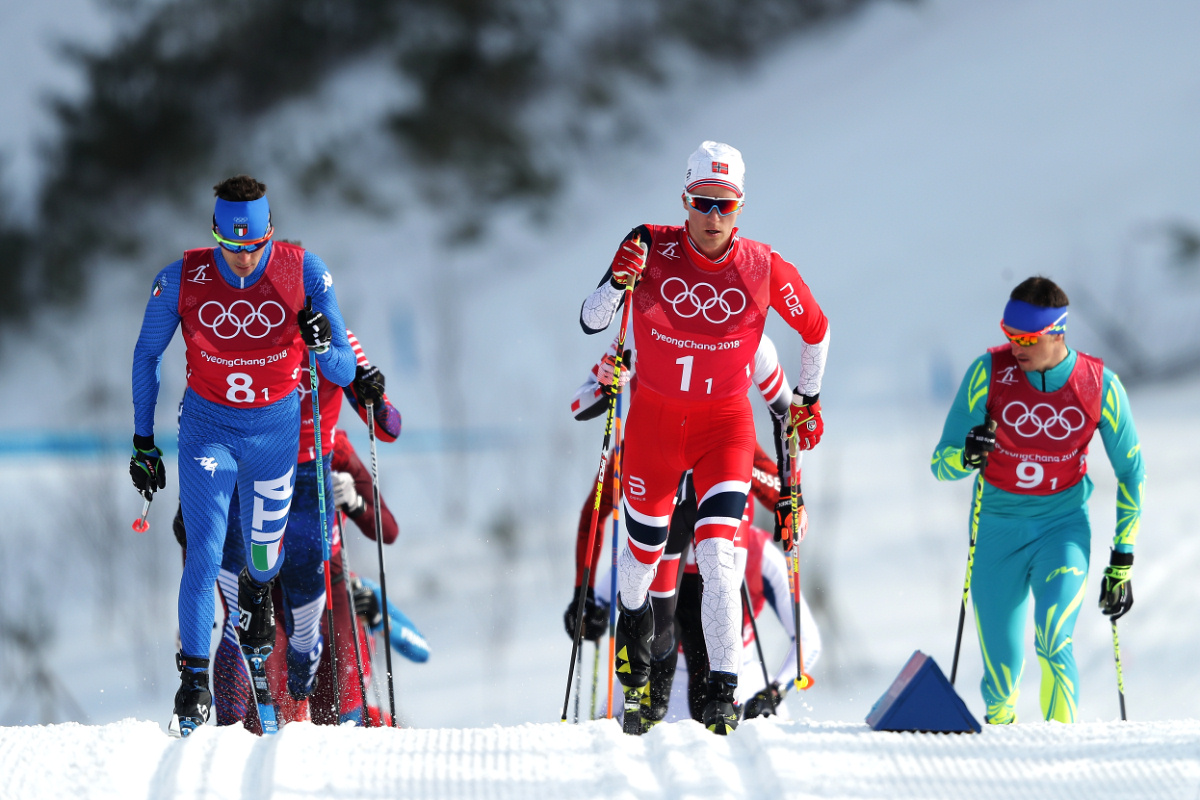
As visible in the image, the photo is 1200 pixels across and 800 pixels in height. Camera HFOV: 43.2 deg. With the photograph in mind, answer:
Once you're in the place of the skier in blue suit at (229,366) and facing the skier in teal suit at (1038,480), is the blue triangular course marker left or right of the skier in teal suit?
right

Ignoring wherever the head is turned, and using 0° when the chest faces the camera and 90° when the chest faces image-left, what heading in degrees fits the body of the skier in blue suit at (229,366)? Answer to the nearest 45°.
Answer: approximately 0°

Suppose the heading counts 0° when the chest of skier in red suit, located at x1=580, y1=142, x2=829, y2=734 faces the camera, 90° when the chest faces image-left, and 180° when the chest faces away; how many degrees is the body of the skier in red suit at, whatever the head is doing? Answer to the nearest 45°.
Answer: approximately 0°

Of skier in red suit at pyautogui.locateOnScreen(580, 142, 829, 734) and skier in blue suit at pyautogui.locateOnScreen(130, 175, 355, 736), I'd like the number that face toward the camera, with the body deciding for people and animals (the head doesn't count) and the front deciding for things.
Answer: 2

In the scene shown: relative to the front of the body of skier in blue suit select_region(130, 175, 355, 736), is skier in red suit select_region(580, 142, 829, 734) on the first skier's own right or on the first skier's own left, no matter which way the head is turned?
on the first skier's own left

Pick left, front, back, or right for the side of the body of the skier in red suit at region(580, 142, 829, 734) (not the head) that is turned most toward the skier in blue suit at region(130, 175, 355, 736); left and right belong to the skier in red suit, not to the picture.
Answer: right

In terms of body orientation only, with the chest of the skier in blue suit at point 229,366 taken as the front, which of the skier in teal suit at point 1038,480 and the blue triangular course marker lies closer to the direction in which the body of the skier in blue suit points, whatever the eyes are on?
the blue triangular course marker

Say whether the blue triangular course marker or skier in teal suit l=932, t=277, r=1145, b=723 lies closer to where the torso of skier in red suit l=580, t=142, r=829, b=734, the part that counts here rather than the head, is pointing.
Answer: the blue triangular course marker

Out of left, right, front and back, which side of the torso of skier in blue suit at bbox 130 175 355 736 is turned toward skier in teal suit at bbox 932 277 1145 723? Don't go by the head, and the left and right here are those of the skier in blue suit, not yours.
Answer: left

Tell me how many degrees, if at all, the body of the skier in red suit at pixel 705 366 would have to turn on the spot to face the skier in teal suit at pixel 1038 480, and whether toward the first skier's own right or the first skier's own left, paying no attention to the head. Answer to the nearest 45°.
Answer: approximately 90° to the first skier's own left
